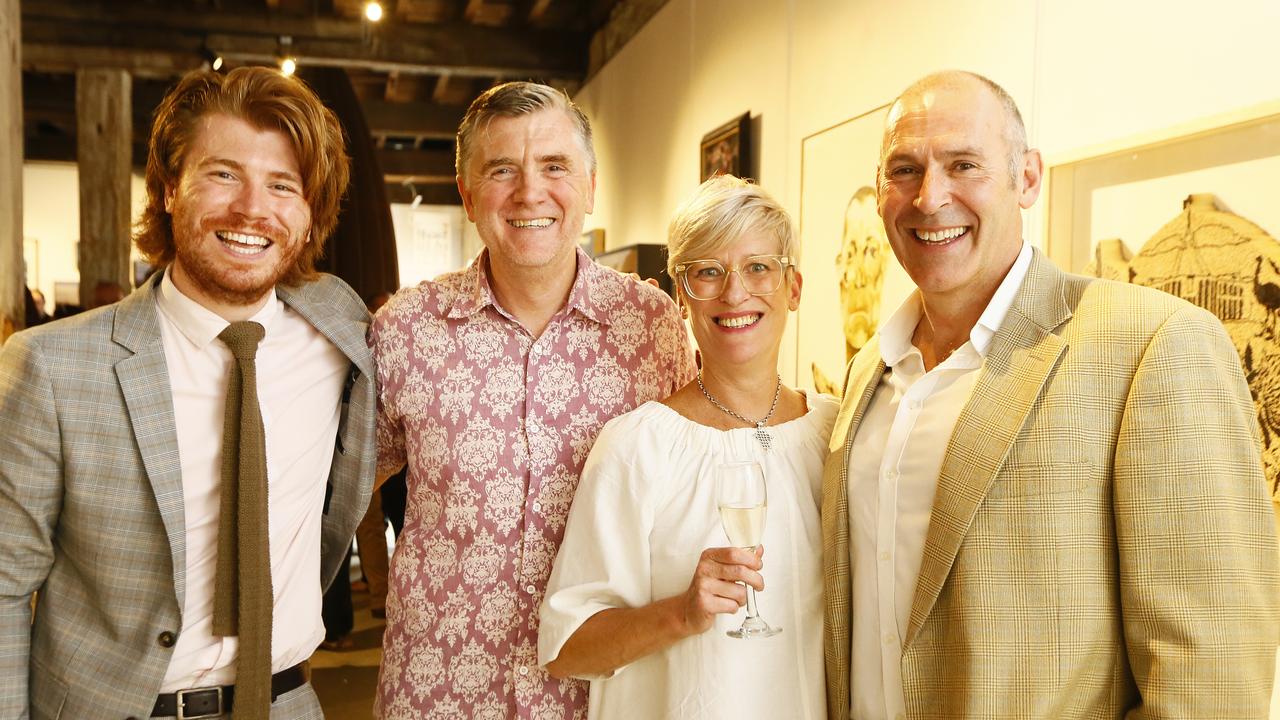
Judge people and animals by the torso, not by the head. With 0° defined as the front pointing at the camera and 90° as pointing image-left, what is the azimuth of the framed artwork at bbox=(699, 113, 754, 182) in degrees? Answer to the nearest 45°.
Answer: approximately 45°

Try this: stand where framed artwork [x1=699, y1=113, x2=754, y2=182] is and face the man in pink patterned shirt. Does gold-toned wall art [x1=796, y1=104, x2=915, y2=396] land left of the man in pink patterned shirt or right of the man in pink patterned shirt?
left

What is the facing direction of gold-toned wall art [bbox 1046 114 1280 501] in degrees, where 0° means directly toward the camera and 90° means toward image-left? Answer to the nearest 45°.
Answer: approximately 45°

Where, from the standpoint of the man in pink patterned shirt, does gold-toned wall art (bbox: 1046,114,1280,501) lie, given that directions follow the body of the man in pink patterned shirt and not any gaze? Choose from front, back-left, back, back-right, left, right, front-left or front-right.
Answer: left

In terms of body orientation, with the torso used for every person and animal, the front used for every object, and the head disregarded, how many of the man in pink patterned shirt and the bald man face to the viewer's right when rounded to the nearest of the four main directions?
0

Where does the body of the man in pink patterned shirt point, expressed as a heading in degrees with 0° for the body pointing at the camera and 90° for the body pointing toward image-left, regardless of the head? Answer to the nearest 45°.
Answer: approximately 0°

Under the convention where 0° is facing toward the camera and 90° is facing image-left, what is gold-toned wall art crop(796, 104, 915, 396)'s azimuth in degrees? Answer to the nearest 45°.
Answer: approximately 45°
